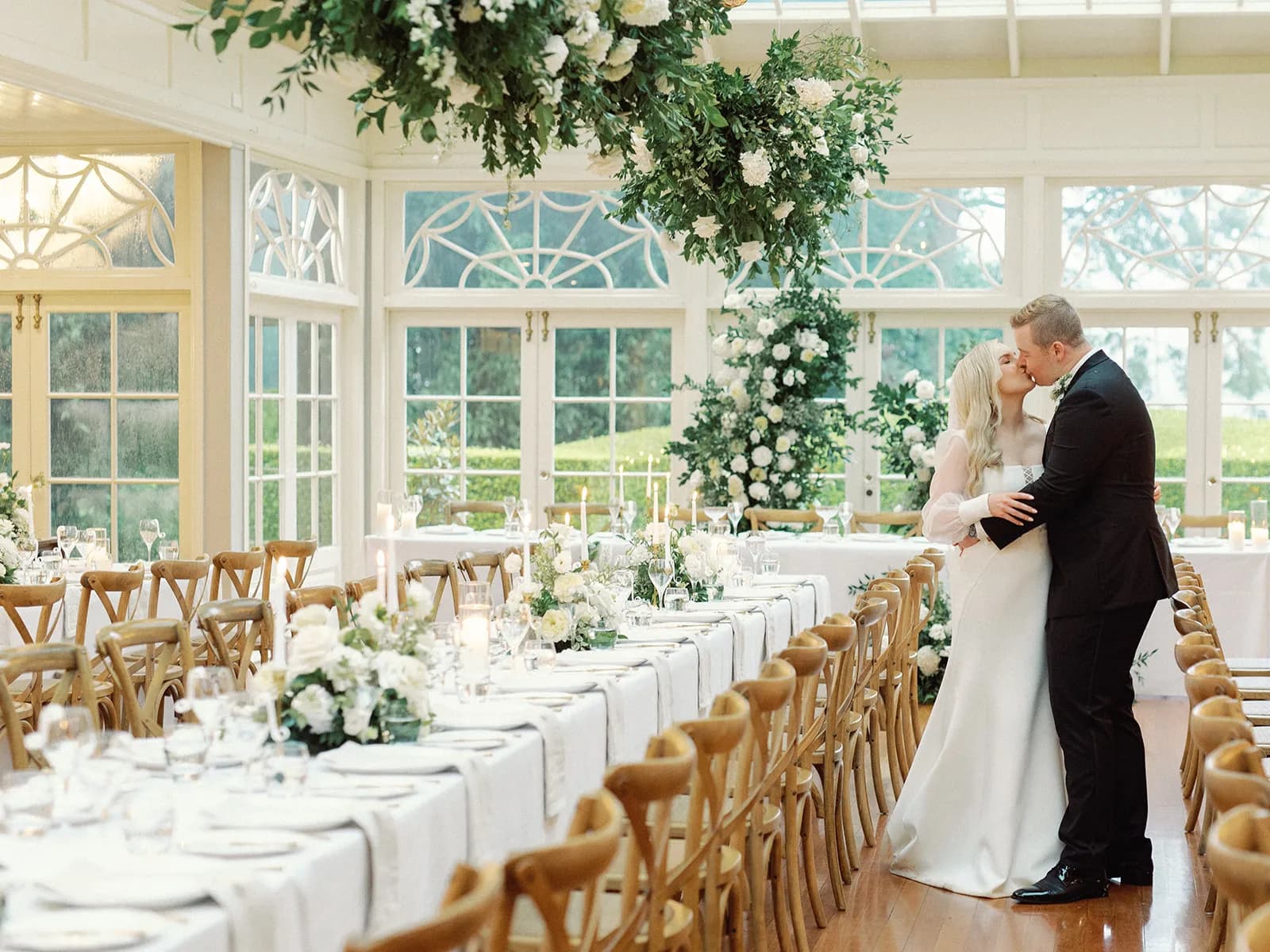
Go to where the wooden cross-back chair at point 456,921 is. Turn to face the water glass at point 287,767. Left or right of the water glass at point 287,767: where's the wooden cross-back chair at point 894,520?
right

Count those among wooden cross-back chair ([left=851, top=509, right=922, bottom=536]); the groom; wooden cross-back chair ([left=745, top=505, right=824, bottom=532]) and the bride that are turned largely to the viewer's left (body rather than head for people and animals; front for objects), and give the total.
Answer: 1

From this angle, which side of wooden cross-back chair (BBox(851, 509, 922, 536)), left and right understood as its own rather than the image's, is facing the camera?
front

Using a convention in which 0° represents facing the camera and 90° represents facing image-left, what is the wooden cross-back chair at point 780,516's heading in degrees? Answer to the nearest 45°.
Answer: approximately 0°

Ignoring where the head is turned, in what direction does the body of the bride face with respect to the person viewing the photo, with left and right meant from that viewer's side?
facing the viewer and to the right of the viewer

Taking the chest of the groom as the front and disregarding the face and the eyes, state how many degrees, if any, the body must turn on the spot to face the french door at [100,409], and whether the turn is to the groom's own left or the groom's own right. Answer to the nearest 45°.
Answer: approximately 45° to the groom's own right

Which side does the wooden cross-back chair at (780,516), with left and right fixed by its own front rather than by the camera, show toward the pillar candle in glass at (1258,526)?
left

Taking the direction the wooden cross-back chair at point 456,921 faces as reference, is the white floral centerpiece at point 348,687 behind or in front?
in front

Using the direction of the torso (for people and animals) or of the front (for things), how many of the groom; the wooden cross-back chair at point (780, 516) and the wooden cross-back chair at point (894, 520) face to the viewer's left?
1

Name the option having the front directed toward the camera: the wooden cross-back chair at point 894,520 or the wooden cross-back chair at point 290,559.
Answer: the wooden cross-back chair at point 894,520

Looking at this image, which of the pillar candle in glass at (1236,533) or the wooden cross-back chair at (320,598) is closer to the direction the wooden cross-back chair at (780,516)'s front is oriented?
the wooden cross-back chair

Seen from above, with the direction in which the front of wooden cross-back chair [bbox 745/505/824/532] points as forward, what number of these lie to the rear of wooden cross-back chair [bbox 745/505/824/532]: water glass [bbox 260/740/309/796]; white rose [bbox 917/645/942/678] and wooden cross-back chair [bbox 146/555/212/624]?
0
